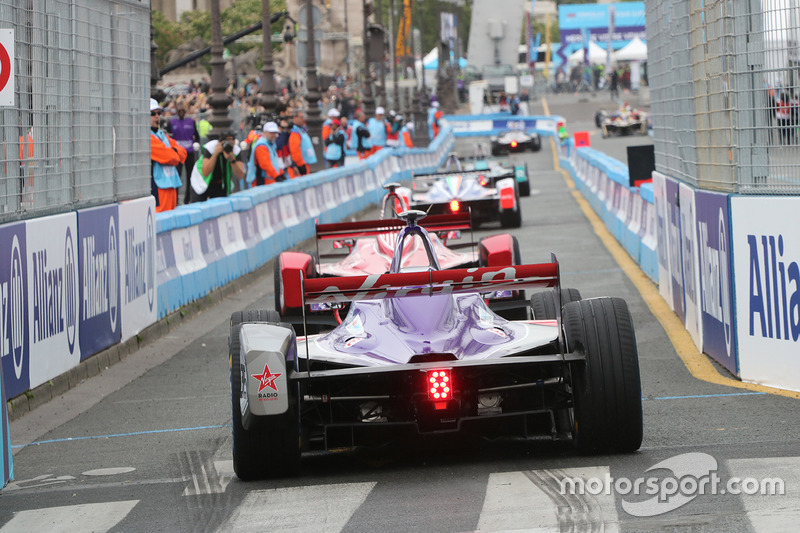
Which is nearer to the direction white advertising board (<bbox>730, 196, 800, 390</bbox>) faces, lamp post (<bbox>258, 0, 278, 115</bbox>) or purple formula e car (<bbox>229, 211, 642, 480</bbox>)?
the purple formula e car

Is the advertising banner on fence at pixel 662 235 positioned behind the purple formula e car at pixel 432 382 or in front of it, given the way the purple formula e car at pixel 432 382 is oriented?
in front

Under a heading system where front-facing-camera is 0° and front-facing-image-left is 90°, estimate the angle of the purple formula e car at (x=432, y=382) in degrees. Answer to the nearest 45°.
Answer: approximately 180°

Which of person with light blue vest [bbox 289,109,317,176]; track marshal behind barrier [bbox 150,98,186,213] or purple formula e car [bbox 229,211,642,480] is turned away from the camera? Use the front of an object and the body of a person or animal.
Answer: the purple formula e car

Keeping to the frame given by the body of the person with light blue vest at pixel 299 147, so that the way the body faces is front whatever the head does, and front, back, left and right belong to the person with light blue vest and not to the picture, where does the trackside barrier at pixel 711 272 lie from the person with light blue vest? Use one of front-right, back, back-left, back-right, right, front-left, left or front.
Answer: front-right

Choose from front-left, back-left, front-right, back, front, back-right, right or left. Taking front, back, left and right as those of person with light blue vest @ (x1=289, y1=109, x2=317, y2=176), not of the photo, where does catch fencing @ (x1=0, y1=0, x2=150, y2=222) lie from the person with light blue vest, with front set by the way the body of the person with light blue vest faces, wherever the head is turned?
front-right

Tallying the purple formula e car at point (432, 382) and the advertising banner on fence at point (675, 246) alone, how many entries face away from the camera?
1

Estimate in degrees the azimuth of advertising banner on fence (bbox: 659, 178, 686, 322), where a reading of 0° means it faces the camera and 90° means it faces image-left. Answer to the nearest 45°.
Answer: approximately 45°

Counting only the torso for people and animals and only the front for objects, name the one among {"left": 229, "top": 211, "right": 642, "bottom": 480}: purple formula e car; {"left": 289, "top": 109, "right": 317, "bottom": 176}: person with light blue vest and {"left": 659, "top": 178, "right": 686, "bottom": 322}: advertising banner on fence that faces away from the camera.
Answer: the purple formula e car

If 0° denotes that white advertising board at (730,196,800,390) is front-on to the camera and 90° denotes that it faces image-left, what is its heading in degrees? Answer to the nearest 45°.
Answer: approximately 45°

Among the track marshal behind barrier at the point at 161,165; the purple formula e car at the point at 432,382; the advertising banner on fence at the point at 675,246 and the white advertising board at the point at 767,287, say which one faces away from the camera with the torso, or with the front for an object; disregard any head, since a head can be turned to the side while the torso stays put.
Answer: the purple formula e car

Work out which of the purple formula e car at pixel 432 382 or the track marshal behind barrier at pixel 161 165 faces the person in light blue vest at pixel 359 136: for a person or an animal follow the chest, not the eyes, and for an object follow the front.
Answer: the purple formula e car
